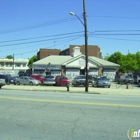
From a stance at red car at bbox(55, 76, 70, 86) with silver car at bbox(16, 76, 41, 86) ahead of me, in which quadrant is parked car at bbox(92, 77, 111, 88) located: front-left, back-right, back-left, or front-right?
back-left

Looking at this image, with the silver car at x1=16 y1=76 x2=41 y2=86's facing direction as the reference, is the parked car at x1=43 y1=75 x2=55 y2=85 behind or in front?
in front

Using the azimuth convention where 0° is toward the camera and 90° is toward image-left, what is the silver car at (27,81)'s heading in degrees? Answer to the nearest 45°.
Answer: approximately 315°

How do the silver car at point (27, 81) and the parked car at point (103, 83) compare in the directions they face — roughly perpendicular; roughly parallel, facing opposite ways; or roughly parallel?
roughly perpendicular

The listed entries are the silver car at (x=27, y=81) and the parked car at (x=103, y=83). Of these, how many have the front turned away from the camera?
0

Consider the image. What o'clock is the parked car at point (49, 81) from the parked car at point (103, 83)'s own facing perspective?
the parked car at point (49, 81) is roughly at 2 o'clock from the parked car at point (103, 83).

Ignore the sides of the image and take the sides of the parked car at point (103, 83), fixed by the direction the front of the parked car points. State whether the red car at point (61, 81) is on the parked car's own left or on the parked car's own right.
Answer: on the parked car's own right

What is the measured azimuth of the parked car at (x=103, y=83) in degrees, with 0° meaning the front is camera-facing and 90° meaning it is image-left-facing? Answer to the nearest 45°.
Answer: approximately 45°

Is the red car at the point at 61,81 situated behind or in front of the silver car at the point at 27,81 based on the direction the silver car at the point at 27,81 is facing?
in front
